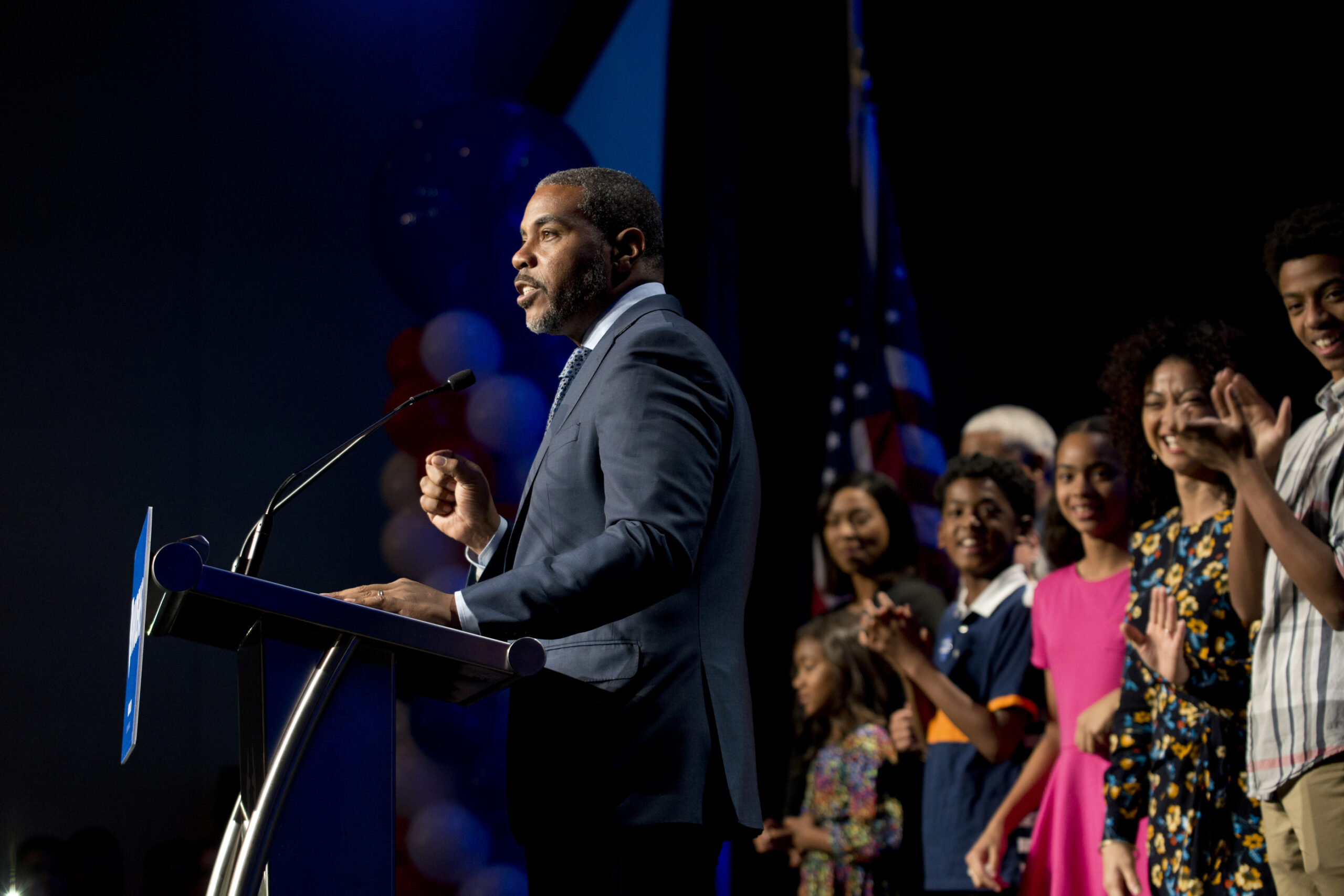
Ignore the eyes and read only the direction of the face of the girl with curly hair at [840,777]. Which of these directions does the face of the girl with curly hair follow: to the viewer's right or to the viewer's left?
to the viewer's left

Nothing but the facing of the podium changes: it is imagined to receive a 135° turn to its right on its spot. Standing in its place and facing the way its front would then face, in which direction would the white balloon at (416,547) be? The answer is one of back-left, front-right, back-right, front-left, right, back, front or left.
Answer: front-left

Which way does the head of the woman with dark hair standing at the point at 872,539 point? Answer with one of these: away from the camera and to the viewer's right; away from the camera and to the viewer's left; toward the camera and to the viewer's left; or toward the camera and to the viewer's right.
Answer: toward the camera and to the viewer's left

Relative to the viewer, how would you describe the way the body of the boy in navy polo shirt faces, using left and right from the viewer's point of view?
facing the viewer and to the left of the viewer

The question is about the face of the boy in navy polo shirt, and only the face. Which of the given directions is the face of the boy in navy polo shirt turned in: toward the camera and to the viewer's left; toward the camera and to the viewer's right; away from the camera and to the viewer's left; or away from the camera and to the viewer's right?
toward the camera and to the viewer's left

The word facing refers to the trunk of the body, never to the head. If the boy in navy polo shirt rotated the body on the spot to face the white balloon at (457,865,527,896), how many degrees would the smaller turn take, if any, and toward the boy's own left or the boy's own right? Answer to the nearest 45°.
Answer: approximately 45° to the boy's own right

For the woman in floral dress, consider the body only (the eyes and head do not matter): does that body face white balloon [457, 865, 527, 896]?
no

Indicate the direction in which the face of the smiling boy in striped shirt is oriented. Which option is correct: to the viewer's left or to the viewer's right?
to the viewer's left

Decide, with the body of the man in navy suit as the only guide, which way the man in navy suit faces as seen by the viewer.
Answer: to the viewer's left

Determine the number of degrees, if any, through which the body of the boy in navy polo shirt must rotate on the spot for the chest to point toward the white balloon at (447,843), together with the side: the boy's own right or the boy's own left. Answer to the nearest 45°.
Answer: approximately 45° to the boy's own right

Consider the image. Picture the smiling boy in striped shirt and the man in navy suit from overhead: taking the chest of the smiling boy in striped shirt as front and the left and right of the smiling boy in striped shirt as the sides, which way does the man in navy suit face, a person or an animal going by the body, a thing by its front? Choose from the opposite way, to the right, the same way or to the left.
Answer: the same way

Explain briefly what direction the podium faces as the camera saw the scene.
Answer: facing to the left of the viewer

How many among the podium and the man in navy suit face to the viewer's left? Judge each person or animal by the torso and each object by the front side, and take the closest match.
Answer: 2

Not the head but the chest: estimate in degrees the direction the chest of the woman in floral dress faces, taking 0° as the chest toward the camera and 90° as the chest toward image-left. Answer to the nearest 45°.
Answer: approximately 45°

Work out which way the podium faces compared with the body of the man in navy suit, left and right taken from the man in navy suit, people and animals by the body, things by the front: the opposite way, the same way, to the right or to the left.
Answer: the same way
